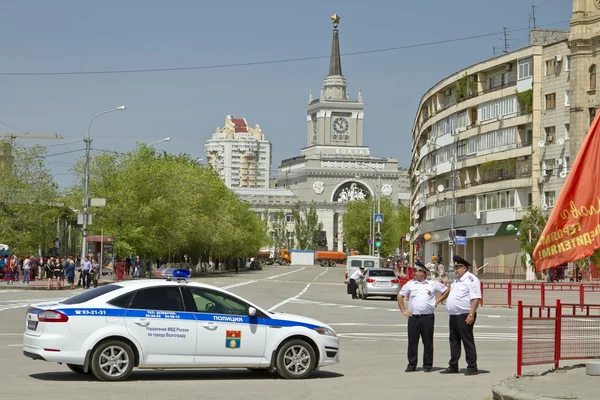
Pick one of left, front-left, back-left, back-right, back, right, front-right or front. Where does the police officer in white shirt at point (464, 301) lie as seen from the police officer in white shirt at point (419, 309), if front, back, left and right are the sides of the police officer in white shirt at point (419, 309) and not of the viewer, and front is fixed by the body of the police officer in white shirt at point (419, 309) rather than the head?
front-left

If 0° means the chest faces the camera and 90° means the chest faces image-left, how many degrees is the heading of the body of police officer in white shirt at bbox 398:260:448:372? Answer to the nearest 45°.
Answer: approximately 0°

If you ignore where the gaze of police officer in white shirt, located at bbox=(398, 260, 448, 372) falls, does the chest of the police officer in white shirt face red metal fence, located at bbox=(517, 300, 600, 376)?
no

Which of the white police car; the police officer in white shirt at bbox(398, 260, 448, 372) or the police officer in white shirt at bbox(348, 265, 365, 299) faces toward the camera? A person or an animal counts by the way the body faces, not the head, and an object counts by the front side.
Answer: the police officer in white shirt at bbox(398, 260, 448, 372)

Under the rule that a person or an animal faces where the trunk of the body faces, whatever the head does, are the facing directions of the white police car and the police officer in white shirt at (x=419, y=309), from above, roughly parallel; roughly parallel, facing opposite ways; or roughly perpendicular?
roughly perpendicular

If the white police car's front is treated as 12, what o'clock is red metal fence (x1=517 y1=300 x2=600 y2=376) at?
The red metal fence is roughly at 12 o'clock from the white police car.

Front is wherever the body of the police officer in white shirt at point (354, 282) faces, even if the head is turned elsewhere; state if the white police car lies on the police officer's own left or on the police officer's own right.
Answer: on the police officer's own right

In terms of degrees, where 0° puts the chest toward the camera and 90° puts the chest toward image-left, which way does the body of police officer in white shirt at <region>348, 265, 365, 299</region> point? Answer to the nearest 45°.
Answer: approximately 270°

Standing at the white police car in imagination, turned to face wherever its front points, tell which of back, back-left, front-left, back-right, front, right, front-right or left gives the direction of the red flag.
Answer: front-right

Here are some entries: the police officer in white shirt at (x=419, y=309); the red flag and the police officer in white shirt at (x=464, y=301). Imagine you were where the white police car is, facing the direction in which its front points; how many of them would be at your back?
0

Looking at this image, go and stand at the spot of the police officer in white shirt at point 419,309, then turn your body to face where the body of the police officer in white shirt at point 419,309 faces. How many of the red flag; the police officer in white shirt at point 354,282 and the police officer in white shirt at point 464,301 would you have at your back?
1

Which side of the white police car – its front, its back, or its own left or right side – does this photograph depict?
right

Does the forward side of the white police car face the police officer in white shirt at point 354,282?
no

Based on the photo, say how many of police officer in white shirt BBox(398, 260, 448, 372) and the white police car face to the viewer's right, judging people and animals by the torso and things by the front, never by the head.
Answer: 1
